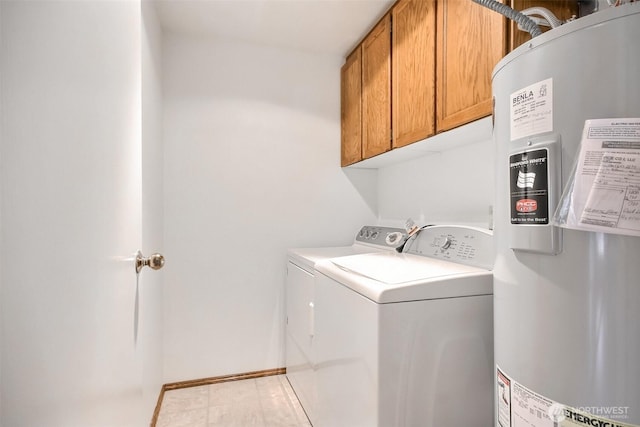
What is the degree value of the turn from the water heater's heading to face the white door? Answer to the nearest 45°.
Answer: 0° — it already faces it

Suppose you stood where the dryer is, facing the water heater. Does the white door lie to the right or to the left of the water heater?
right

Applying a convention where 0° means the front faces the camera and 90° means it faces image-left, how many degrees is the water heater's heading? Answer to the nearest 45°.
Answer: approximately 45°

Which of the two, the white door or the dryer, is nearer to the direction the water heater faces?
the white door

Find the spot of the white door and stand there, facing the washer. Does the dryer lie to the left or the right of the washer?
left

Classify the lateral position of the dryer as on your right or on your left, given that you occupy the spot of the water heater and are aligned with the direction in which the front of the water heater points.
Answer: on your right
